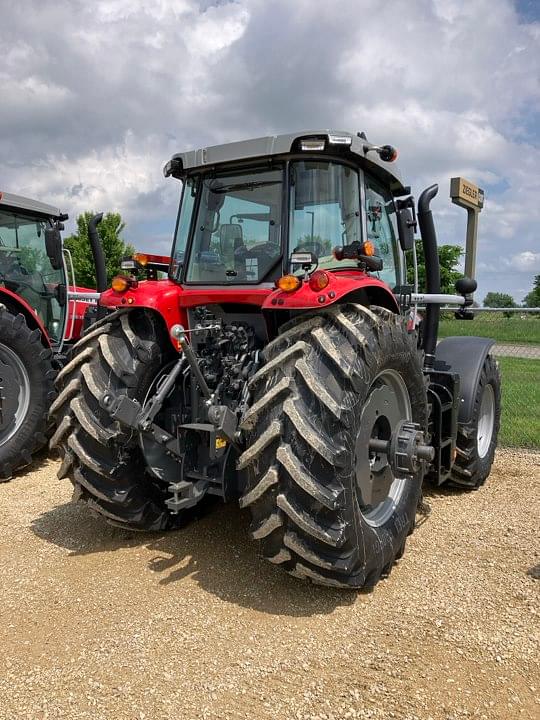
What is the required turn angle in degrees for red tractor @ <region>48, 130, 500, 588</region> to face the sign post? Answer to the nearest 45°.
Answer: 0° — it already faces it

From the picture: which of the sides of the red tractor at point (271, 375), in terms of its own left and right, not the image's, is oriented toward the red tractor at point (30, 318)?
left

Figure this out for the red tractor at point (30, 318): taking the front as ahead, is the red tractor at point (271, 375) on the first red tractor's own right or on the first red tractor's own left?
on the first red tractor's own right

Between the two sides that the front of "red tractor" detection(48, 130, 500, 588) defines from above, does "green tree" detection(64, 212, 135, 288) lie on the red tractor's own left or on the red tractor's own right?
on the red tractor's own left

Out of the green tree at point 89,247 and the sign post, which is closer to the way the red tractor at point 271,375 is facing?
the sign post

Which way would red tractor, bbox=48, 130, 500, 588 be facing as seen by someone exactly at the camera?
facing away from the viewer and to the right of the viewer

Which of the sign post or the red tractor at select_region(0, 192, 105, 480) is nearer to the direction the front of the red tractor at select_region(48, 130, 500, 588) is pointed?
the sign post
